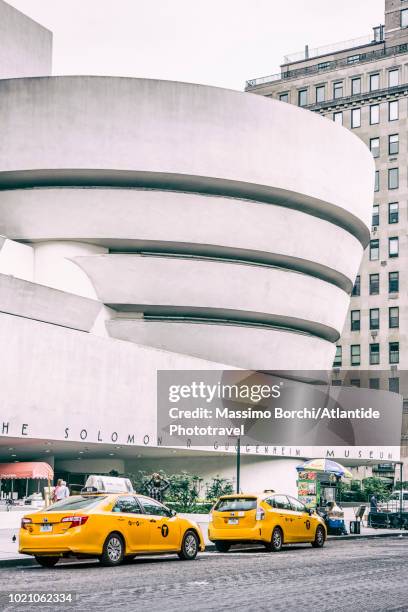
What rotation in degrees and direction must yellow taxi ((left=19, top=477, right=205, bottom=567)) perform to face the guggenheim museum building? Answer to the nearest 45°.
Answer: approximately 45° to its left

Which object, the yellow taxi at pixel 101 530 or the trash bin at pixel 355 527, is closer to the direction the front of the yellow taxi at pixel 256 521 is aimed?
the trash bin

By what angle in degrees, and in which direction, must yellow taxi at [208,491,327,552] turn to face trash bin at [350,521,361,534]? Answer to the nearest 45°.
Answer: approximately 45° to its left

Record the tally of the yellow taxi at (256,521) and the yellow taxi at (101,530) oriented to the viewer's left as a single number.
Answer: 0

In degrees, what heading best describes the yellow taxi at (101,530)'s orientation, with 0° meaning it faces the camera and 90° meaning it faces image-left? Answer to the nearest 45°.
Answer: approximately 225°

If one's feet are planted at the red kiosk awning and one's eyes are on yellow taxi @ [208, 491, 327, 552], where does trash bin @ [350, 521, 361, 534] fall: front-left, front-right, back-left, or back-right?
front-left

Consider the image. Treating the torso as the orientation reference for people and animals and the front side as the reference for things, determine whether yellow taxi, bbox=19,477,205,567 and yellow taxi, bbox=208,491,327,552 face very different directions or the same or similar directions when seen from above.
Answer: same or similar directions

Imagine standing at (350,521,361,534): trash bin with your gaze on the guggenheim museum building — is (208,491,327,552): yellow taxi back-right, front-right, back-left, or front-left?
back-left

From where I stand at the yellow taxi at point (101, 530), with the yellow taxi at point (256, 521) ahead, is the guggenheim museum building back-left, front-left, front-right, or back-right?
front-left

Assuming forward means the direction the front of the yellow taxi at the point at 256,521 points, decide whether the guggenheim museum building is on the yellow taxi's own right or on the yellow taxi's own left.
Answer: on the yellow taxi's own left

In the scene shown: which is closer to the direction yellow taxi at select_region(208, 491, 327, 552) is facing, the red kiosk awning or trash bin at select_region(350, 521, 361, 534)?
the trash bin

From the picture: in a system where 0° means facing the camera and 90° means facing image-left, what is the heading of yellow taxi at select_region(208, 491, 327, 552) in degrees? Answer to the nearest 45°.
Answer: approximately 225°

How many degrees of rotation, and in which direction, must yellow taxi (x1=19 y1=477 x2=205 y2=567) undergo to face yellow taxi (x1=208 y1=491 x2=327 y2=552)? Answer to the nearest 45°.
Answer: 0° — it already faces it

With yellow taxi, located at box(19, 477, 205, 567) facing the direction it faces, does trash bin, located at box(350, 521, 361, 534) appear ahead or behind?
ahead
